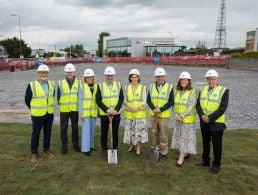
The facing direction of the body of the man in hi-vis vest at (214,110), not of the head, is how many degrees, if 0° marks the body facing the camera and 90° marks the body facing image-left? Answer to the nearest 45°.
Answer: approximately 45°

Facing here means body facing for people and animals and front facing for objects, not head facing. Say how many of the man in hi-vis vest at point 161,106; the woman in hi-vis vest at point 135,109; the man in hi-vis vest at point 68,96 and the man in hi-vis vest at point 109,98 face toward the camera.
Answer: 4

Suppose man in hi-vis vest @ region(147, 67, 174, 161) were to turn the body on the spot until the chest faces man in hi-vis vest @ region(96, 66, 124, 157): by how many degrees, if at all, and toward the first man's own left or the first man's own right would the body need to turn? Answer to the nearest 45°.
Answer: approximately 90° to the first man's own right

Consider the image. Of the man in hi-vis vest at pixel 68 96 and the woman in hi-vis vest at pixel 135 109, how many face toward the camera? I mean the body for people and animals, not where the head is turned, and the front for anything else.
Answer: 2

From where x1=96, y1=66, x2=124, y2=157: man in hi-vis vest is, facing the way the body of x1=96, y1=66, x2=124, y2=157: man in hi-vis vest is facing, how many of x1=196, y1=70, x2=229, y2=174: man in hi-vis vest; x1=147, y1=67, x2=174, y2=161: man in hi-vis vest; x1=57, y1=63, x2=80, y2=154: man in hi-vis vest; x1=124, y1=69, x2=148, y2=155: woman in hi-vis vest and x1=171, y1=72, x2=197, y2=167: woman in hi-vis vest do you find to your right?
1

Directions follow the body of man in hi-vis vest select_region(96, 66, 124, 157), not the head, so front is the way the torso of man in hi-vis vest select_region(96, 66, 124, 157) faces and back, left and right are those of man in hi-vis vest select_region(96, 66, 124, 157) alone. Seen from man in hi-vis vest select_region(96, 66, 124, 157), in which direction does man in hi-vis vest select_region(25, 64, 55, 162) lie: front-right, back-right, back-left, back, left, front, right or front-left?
right

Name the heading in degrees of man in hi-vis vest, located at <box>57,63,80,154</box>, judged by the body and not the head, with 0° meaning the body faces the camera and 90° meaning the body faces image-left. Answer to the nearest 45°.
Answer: approximately 0°

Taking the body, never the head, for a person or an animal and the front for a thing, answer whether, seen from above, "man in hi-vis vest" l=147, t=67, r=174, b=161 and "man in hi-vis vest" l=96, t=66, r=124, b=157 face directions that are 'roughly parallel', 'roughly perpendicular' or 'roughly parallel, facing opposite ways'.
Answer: roughly parallel

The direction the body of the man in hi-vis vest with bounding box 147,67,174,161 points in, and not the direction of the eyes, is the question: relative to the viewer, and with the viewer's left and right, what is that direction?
facing the viewer

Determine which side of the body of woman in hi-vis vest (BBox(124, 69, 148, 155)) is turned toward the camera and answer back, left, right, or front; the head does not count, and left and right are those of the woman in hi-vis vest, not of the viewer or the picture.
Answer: front

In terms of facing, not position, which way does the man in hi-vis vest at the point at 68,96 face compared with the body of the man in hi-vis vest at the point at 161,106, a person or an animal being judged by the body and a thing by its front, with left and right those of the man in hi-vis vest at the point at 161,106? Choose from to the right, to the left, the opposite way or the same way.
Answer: the same way

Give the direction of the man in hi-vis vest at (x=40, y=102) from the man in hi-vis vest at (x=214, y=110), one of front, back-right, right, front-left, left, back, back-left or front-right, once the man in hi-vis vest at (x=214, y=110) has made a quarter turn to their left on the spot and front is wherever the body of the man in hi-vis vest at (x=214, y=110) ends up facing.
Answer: back-right

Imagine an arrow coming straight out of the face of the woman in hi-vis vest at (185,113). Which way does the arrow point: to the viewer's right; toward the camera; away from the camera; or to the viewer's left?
toward the camera
